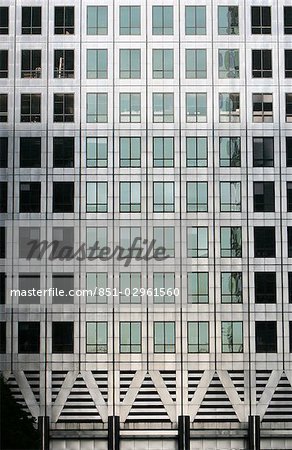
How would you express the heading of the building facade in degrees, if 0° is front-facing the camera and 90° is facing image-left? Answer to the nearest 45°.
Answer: approximately 0°
